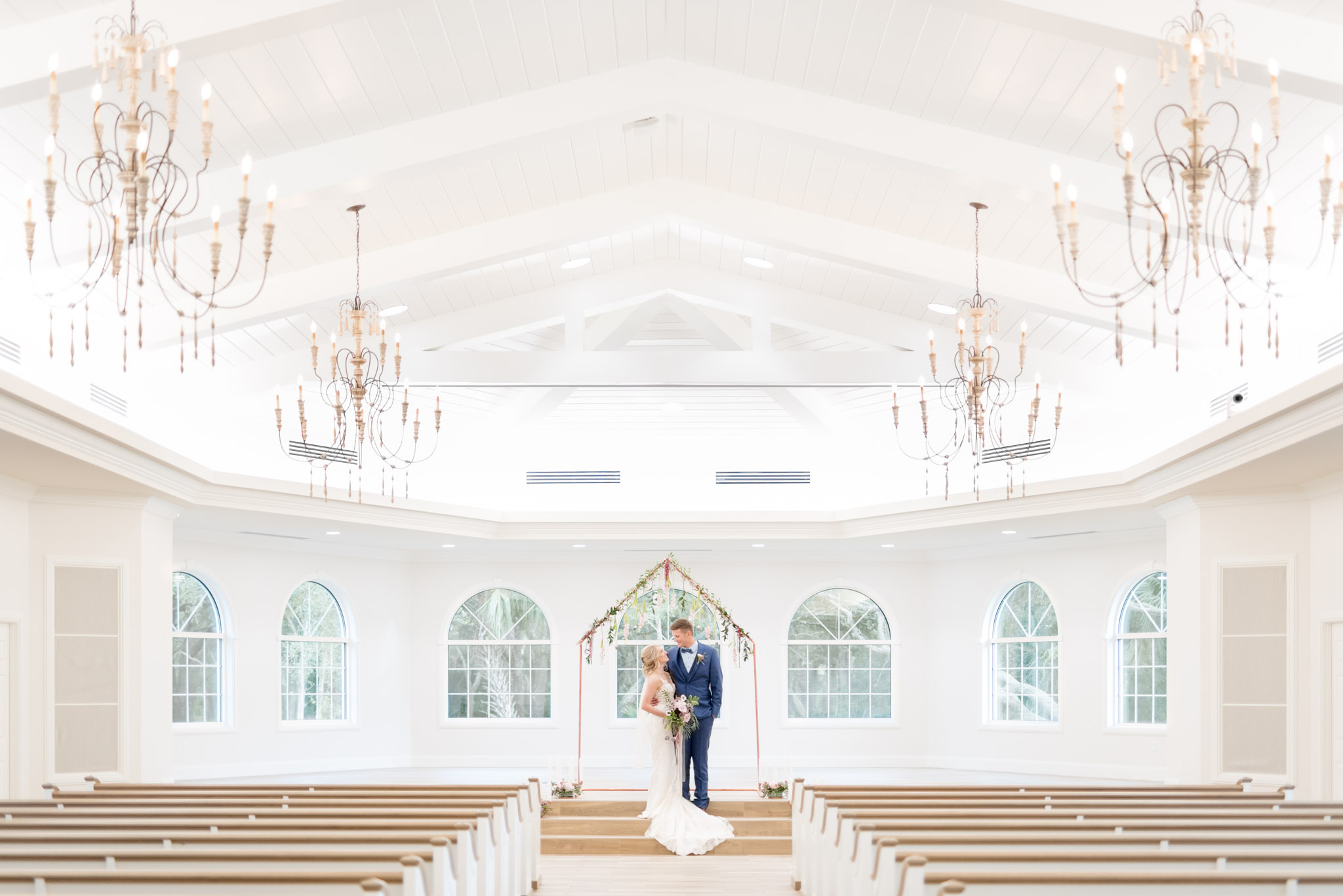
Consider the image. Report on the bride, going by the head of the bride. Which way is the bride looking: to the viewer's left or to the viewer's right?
to the viewer's right

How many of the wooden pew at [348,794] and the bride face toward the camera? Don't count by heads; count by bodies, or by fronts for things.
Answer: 0

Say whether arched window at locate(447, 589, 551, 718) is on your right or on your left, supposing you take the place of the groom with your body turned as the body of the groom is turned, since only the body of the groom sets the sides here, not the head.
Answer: on your right

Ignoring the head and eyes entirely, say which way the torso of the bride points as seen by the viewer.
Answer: to the viewer's right

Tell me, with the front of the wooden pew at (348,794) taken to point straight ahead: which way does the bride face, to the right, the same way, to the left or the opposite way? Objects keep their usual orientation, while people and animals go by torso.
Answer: to the right

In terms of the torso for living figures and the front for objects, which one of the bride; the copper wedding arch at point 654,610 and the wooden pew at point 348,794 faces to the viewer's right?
the bride

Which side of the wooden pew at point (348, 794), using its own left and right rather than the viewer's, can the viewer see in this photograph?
back
